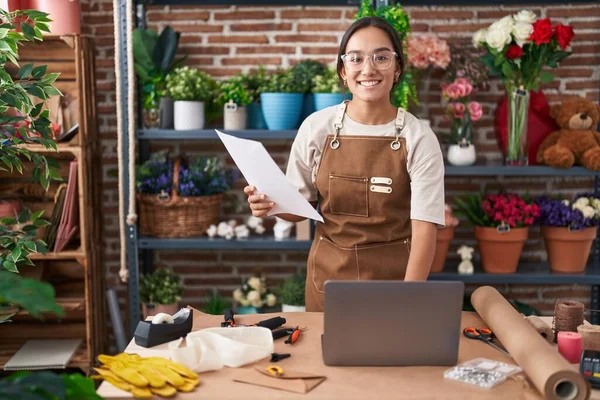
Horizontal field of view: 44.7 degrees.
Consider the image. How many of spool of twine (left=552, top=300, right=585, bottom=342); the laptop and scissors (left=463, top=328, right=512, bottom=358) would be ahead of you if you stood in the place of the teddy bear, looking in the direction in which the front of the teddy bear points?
3

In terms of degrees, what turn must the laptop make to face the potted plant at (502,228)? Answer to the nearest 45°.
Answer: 0° — it already faces it

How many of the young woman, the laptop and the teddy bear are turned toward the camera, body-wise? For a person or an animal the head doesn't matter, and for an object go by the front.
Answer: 2

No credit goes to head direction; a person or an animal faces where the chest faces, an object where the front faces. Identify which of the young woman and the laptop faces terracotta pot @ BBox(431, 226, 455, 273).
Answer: the laptop

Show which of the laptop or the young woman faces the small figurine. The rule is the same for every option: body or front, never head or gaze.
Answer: the laptop

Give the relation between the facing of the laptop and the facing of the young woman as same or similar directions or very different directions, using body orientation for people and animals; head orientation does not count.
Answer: very different directions

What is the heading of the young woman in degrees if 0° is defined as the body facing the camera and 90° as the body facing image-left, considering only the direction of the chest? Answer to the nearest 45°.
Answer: approximately 0°

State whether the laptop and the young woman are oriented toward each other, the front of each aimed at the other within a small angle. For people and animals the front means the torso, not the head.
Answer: yes

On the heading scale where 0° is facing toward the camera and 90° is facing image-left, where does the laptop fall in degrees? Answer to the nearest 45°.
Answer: approximately 180°
